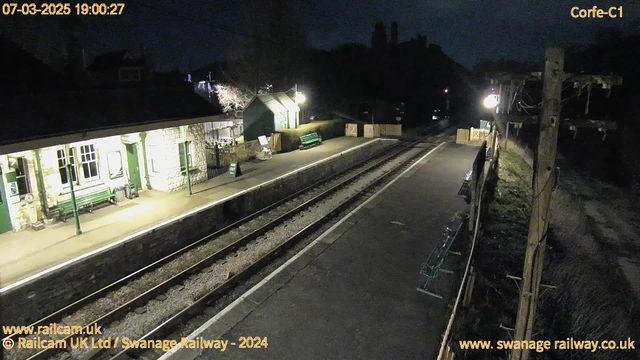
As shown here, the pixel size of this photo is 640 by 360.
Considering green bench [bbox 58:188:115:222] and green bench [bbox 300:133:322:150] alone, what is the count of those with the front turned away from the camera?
0

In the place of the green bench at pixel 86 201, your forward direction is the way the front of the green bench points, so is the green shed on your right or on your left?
on your left

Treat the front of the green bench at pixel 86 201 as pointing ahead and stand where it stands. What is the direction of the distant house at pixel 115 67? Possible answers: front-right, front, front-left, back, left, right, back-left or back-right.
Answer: back-left

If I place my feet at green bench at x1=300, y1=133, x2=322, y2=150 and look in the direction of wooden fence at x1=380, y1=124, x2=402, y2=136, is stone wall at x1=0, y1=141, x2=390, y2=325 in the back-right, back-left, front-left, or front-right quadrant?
back-right

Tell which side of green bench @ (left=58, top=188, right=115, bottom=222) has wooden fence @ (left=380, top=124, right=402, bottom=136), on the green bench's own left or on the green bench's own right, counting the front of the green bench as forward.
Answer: on the green bench's own left

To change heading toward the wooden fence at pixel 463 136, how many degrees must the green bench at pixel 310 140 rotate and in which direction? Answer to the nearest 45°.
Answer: approximately 45° to its left

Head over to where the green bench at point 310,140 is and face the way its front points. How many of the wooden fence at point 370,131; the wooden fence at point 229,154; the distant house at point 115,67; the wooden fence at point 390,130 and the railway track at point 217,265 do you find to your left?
2

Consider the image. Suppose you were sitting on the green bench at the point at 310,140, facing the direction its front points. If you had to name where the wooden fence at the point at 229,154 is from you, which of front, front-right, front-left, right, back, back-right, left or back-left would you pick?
right

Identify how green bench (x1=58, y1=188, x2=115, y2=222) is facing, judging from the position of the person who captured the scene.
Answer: facing the viewer and to the right of the viewer

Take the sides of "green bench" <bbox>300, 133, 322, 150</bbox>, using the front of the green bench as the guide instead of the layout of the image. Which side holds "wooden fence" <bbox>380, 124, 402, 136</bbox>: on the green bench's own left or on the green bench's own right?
on the green bench's own left

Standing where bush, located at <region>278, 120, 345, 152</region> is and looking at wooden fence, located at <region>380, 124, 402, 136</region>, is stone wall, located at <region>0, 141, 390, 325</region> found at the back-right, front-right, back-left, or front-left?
back-right
